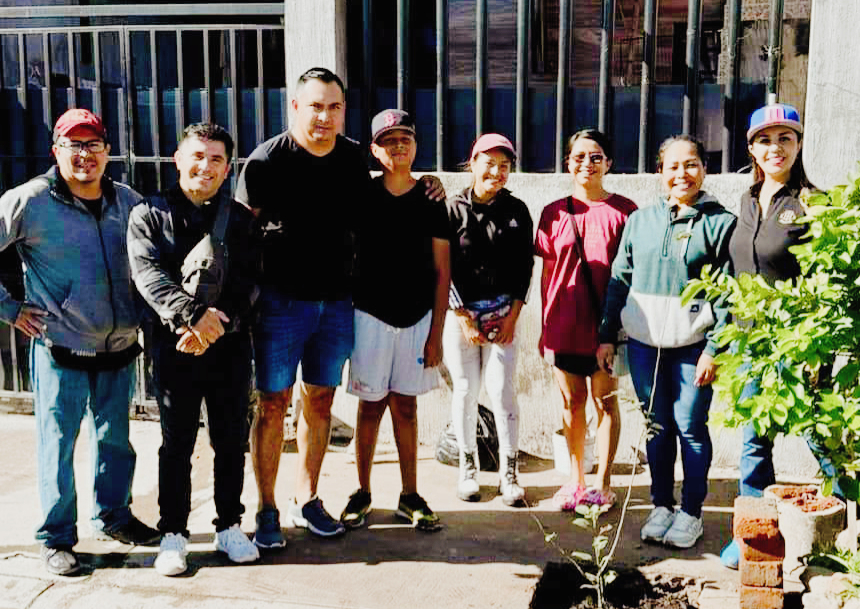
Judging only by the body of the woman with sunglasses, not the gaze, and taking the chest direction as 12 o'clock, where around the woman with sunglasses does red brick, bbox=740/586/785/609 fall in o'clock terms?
The red brick is roughly at 11 o'clock from the woman with sunglasses.

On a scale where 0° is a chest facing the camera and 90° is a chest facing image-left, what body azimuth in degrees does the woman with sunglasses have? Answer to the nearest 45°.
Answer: approximately 0°

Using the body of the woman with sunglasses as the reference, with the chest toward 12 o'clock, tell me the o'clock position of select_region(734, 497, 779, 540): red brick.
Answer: The red brick is roughly at 11 o'clock from the woman with sunglasses.

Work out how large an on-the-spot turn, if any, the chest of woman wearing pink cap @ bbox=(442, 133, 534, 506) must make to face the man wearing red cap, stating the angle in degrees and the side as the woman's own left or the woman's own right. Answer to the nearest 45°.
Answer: approximately 45° to the woman's own right

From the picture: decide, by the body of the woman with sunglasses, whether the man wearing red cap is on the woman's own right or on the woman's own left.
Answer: on the woman's own right

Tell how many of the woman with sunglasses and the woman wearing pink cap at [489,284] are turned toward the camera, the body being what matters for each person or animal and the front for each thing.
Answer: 2

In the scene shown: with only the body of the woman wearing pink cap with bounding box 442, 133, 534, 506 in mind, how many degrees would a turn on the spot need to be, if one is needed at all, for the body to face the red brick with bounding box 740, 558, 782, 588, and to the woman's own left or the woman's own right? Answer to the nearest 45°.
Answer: approximately 45° to the woman's own left

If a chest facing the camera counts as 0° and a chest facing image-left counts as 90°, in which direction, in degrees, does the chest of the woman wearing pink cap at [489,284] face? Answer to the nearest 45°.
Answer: approximately 0°
